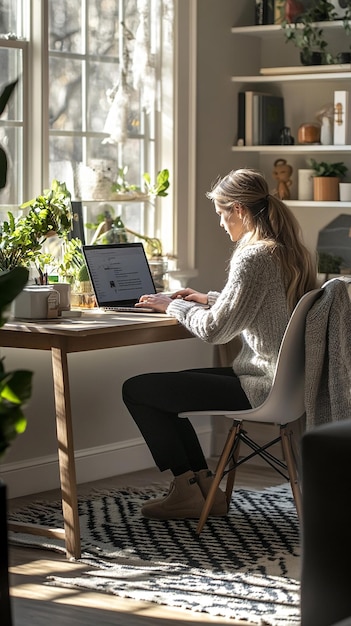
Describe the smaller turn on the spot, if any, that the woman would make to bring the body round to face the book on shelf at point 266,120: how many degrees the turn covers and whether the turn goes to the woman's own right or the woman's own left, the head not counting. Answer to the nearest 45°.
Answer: approximately 90° to the woman's own right

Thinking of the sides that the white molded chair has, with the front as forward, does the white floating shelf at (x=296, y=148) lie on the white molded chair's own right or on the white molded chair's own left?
on the white molded chair's own right

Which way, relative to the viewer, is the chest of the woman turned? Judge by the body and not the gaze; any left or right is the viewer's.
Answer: facing to the left of the viewer

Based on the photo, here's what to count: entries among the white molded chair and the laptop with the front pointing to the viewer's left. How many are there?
1

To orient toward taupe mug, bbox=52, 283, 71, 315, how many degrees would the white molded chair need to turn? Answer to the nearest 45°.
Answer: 0° — it already faces it

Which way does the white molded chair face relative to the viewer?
to the viewer's left

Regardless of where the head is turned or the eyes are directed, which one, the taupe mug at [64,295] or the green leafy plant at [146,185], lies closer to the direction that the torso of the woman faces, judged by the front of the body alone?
the taupe mug

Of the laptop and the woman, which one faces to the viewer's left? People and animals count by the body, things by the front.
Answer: the woman

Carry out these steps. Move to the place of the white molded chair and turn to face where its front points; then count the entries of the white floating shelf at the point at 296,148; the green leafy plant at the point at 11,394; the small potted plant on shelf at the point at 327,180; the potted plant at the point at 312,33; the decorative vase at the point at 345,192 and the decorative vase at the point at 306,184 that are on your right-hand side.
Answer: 5

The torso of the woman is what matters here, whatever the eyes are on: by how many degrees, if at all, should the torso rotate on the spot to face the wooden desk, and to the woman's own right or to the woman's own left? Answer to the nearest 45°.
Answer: approximately 45° to the woman's own left

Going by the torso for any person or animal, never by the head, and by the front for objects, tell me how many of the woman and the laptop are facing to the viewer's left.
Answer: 1
